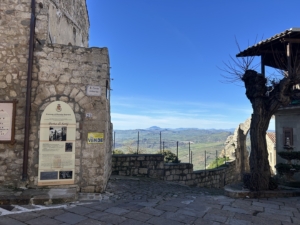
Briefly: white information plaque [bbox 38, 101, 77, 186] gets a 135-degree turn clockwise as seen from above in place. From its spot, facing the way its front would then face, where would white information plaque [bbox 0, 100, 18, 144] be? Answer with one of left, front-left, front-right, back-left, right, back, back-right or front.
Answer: front-left

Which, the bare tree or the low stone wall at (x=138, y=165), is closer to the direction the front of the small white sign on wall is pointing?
the bare tree

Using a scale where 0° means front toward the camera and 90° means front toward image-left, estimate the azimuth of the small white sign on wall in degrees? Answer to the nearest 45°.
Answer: approximately 0°

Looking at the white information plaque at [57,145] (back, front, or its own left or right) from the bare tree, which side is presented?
left

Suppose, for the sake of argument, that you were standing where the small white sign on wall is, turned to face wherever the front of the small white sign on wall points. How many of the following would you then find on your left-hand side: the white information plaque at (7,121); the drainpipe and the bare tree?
1

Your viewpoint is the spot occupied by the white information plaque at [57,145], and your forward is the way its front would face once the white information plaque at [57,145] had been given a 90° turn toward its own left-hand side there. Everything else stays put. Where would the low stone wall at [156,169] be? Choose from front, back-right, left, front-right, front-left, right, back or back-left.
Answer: front-left

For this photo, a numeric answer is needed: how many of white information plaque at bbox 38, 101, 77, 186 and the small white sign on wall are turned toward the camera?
2

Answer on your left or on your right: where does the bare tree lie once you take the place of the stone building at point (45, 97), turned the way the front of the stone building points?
on your left
